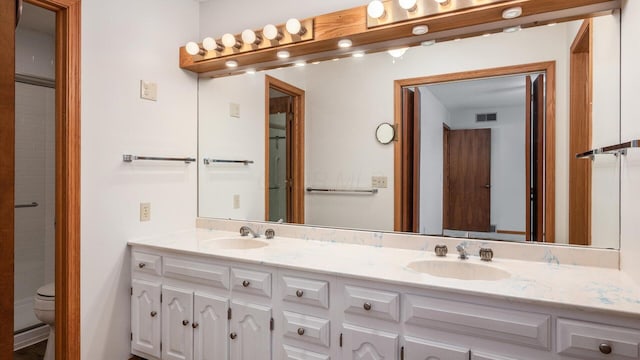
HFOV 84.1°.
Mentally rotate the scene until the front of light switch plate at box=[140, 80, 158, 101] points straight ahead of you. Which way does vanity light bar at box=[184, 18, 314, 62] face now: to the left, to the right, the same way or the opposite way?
to the right

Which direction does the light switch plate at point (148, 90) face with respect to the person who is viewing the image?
facing the viewer and to the right of the viewer

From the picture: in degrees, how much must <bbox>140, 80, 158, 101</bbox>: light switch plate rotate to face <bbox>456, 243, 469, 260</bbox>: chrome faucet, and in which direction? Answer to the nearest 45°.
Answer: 0° — it already faces it

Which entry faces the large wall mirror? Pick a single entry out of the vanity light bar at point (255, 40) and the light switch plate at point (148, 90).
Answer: the light switch plate

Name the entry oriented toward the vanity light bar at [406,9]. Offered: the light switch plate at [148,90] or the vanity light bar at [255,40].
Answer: the light switch plate

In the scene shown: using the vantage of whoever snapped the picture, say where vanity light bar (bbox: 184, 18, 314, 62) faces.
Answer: facing the viewer and to the left of the viewer

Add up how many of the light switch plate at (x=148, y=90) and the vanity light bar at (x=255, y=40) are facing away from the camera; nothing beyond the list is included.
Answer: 0
